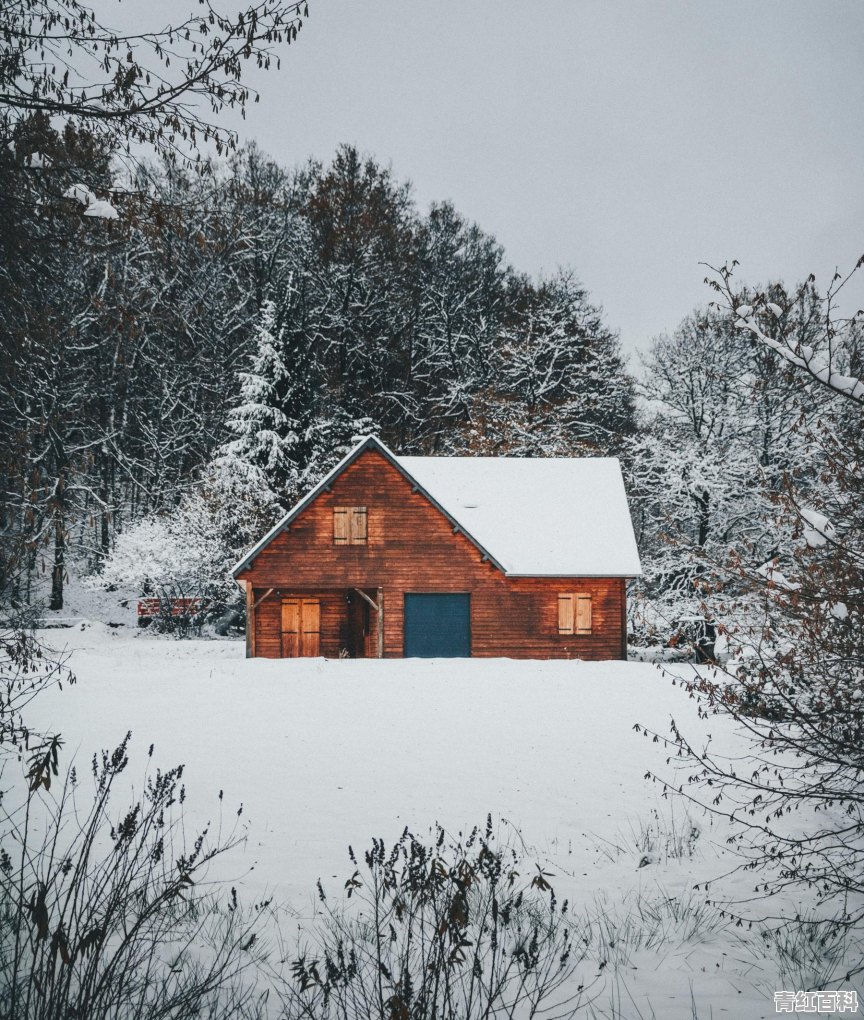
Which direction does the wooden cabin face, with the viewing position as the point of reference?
facing the viewer
